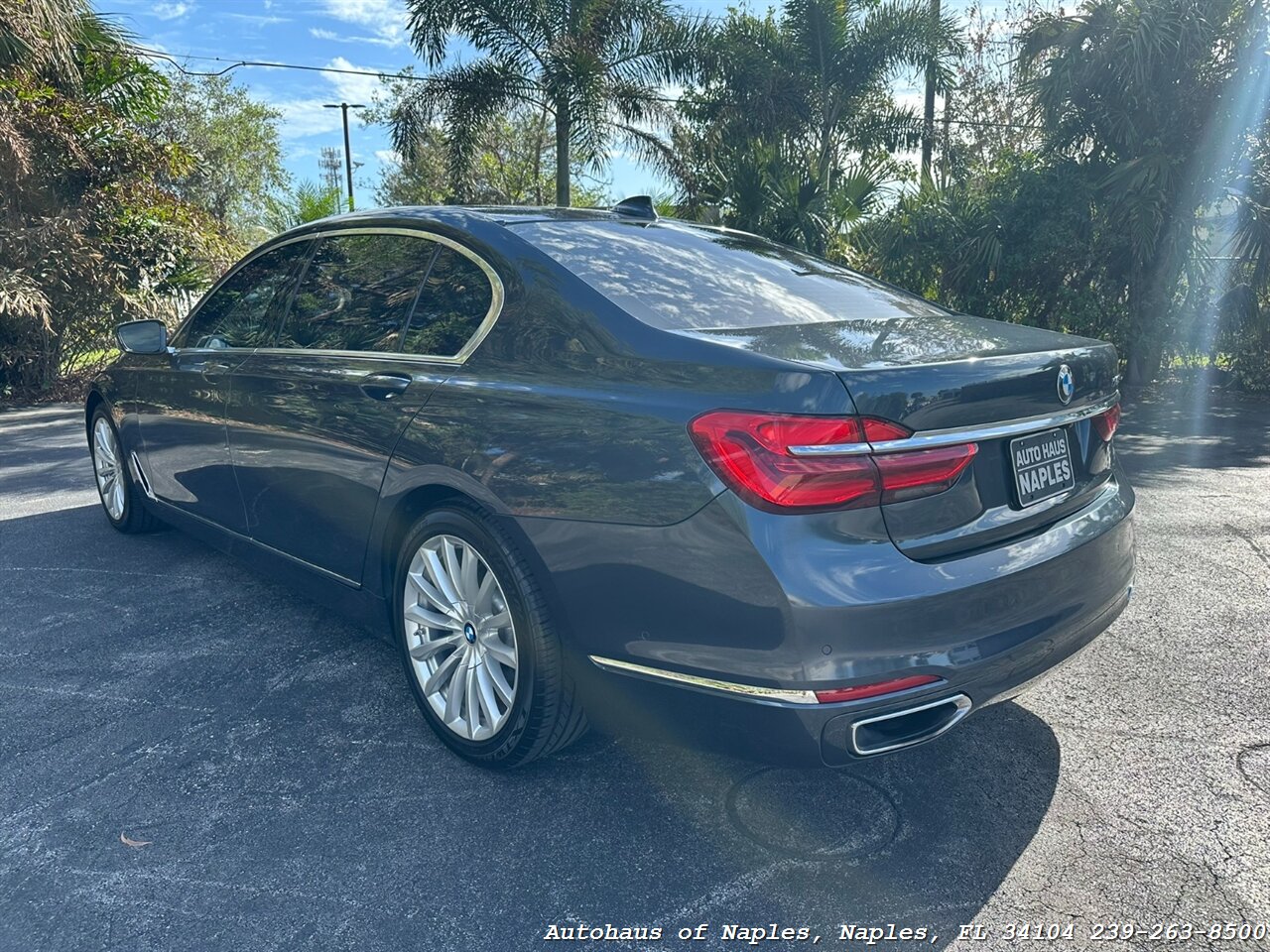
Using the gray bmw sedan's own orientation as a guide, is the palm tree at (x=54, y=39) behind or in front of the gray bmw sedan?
in front

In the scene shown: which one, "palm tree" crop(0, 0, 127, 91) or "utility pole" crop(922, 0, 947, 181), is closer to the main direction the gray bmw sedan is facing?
the palm tree

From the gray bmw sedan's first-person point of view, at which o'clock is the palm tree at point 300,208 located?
The palm tree is roughly at 1 o'clock from the gray bmw sedan.

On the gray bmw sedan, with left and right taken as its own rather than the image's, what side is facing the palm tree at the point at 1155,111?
right

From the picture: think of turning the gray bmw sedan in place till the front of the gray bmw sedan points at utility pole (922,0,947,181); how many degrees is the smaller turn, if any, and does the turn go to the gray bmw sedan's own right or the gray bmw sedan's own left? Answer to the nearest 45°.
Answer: approximately 45° to the gray bmw sedan's own right

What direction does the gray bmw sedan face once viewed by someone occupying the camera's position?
facing away from the viewer and to the left of the viewer

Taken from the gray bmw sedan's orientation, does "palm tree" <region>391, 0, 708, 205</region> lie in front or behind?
in front

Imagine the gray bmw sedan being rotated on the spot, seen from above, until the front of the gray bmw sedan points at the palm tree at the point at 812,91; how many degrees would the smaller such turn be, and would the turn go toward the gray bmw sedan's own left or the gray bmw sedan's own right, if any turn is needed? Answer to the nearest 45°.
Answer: approximately 45° to the gray bmw sedan's own right

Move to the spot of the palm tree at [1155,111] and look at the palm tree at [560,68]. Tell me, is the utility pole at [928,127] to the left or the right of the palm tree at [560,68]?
right
